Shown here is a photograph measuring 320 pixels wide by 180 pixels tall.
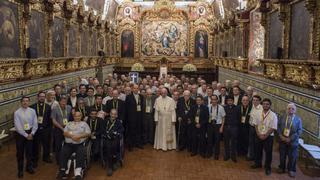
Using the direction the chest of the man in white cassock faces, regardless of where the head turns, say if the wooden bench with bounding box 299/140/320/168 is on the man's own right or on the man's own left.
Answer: on the man's own left

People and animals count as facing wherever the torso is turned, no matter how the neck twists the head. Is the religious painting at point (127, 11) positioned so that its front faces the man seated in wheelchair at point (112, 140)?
yes

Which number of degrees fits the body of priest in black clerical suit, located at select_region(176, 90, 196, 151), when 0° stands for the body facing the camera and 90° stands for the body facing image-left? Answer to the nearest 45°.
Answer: approximately 0°
